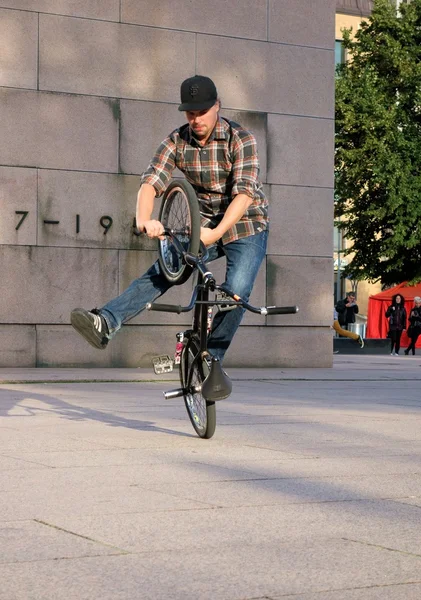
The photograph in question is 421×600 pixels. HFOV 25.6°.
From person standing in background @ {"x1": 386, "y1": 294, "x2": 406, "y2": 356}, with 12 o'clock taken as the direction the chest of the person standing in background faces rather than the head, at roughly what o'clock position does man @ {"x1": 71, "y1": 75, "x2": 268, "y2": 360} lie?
The man is roughly at 12 o'clock from the person standing in background.

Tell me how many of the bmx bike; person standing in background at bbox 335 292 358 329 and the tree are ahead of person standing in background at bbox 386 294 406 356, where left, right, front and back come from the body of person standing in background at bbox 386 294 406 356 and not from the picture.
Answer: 1

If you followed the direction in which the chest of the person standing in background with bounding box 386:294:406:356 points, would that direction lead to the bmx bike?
yes

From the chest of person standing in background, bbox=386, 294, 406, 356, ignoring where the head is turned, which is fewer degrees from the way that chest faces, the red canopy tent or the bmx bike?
the bmx bike

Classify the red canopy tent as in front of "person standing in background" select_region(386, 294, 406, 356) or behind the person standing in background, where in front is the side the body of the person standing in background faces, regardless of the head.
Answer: behind

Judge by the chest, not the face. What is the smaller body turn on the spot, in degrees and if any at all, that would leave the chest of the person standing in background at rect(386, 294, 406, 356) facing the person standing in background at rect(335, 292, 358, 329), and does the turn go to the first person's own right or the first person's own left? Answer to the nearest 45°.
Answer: approximately 135° to the first person's own right

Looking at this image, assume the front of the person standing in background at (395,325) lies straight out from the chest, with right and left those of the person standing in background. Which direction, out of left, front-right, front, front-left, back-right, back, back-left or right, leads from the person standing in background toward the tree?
back

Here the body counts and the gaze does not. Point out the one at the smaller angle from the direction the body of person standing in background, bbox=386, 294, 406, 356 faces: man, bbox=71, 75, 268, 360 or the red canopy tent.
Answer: the man

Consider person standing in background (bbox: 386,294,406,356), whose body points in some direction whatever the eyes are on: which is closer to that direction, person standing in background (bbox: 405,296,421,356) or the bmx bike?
the bmx bike

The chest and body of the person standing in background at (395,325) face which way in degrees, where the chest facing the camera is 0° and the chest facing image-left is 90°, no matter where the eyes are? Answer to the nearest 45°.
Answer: approximately 0°
